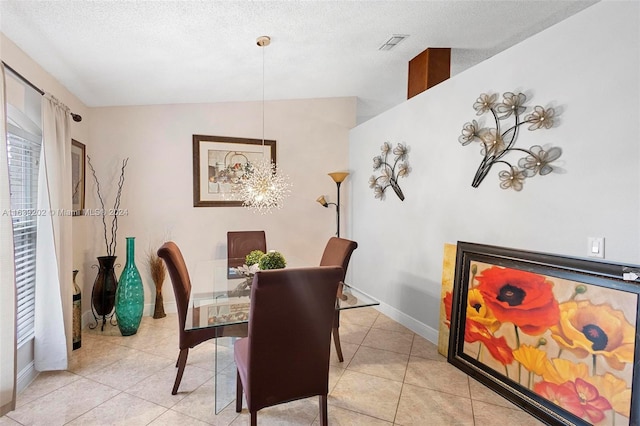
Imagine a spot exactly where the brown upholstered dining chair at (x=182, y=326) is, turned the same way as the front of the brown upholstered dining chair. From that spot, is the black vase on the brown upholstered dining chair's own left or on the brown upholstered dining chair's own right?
on the brown upholstered dining chair's own left

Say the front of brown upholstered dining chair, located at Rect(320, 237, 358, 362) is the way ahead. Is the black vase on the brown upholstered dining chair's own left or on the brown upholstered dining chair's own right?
on the brown upholstered dining chair's own right

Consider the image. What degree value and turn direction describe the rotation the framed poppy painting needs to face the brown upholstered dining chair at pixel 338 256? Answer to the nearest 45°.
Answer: approximately 45° to its right

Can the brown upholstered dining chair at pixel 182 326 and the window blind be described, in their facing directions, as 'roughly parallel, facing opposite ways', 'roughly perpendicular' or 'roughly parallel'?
roughly parallel

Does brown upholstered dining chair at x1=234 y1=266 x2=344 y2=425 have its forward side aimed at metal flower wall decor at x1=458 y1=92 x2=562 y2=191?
no

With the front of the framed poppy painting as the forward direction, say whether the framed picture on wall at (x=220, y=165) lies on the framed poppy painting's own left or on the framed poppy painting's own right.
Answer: on the framed poppy painting's own right

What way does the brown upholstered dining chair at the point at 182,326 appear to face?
to the viewer's right

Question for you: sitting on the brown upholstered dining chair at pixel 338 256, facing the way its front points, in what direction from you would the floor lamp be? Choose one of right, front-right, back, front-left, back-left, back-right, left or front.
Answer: back-right

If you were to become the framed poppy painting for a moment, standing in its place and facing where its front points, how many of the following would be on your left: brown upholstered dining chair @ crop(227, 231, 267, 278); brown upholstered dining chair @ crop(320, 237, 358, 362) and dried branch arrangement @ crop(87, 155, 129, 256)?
0

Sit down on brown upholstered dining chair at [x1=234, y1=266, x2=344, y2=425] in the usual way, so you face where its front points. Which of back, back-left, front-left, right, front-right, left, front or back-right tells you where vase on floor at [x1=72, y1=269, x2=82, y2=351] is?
front

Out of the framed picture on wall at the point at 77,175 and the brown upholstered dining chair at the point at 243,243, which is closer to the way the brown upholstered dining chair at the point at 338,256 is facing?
the framed picture on wall

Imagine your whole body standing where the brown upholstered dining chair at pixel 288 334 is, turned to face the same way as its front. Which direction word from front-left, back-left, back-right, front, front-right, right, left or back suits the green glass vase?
front

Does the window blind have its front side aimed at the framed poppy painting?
yes

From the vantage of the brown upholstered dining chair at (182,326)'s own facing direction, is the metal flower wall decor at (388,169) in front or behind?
in front

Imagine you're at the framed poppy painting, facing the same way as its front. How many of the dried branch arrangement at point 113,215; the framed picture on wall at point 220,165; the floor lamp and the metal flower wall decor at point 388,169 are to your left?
0

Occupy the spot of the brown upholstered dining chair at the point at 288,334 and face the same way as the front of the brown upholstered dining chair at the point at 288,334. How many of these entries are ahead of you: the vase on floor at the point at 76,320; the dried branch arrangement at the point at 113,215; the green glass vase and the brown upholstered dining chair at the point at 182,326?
4

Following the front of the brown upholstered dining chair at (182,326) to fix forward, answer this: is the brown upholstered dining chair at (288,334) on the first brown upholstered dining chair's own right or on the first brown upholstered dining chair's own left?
on the first brown upholstered dining chair's own right

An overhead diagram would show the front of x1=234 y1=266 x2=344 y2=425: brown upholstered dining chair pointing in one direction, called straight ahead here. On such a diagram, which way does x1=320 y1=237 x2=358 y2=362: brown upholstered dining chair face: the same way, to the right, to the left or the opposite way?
to the left

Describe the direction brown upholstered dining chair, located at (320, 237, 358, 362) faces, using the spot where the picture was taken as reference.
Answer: facing the viewer and to the left of the viewer
